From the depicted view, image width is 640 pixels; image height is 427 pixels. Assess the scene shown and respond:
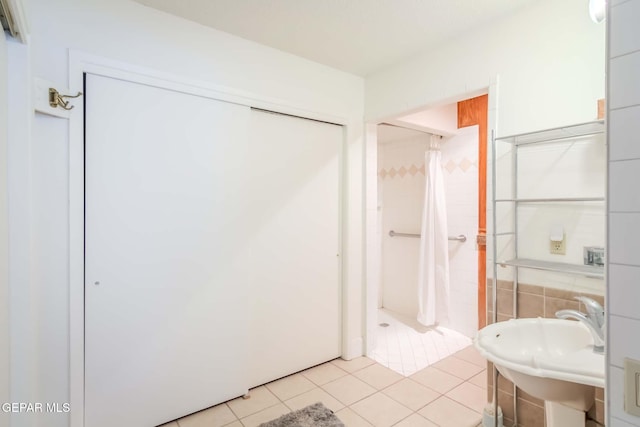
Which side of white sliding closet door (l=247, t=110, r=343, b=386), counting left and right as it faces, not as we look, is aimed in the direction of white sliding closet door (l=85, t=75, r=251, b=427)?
right

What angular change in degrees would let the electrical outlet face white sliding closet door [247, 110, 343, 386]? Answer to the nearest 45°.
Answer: approximately 45° to its right

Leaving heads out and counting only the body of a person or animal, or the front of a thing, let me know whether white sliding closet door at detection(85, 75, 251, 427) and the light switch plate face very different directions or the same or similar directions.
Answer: very different directions

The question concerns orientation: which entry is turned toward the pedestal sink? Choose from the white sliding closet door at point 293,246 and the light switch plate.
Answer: the white sliding closet door

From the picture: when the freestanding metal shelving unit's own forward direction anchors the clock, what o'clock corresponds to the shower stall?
The shower stall is roughly at 3 o'clock from the freestanding metal shelving unit.

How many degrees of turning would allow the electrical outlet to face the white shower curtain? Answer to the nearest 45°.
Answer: approximately 90° to its right

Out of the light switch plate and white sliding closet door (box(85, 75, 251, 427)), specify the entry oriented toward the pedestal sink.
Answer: the white sliding closet door

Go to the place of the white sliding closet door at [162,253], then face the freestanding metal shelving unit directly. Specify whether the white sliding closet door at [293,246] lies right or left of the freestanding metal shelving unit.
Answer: left

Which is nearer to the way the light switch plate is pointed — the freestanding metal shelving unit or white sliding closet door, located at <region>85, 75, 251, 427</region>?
the white sliding closet door

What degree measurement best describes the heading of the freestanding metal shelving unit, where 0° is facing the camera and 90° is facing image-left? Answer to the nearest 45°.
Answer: approximately 45°

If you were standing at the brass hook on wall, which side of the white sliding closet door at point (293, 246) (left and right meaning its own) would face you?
right

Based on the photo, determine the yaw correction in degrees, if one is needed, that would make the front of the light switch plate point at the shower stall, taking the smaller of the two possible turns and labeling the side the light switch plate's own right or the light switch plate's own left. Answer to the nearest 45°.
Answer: approximately 90° to the light switch plate's own right

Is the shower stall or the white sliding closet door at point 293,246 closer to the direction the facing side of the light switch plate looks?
the white sliding closet door

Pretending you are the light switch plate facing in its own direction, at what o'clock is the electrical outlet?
The electrical outlet is roughly at 4 o'clock from the light switch plate.
